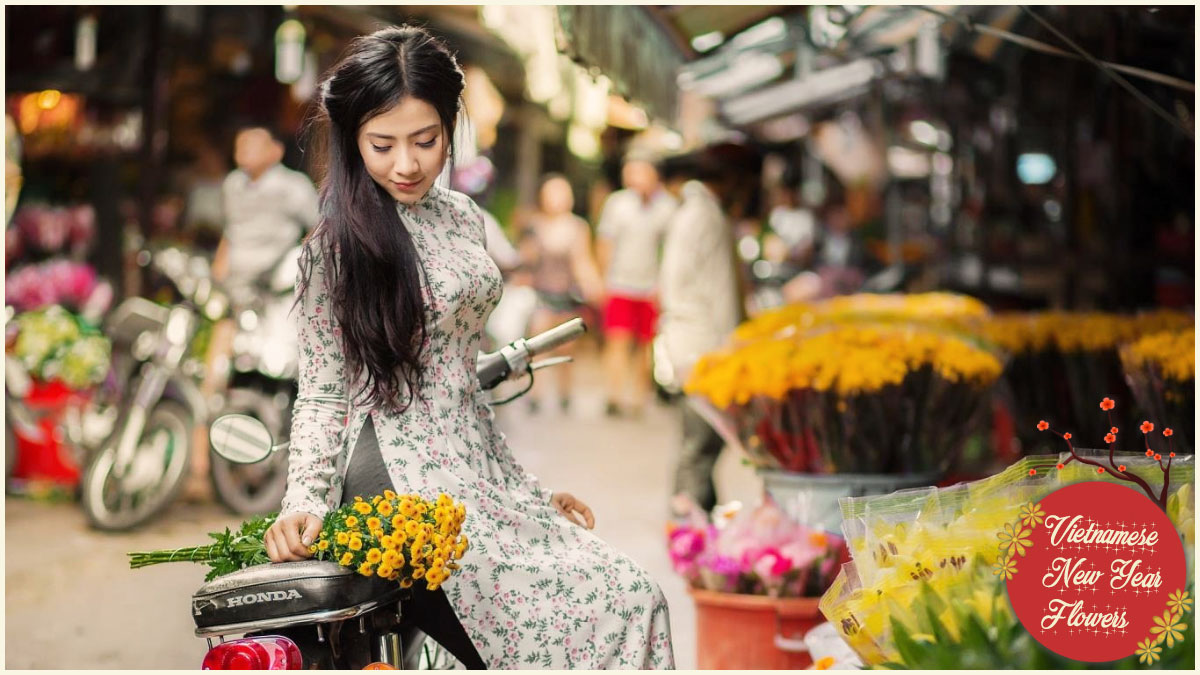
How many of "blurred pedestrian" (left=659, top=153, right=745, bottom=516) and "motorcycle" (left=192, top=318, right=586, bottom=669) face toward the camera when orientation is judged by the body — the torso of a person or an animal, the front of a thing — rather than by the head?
0

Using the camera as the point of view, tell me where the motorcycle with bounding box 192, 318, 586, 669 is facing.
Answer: facing away from the viewer and to the right of the viewer

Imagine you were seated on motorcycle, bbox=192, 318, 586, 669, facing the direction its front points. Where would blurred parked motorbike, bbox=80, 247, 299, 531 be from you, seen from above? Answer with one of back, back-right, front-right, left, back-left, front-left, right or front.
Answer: front-left

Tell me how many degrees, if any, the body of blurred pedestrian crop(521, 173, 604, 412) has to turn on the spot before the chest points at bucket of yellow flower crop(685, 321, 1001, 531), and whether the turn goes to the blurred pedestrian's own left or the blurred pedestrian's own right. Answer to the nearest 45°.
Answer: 0° — they already face it

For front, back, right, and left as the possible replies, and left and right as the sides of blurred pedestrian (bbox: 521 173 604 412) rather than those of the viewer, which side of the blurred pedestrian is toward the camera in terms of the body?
front

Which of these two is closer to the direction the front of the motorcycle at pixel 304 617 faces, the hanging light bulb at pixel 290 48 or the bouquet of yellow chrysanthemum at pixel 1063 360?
the bouquet of yellow chrysanthemum

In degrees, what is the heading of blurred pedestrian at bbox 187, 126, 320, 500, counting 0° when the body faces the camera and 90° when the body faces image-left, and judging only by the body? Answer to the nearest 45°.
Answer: approximately 45°

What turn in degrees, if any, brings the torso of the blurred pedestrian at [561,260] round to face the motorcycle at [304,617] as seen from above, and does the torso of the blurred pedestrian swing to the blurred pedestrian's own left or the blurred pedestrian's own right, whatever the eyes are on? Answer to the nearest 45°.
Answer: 0° — they already face it

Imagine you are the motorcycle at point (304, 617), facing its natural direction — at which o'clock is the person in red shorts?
The person in red shorts is roughly at 11 o'clock from the motorcycle.

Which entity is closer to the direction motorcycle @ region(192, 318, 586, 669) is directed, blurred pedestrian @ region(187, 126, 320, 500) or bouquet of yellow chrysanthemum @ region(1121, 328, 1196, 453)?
the bouquet of yellow chrysanthemum

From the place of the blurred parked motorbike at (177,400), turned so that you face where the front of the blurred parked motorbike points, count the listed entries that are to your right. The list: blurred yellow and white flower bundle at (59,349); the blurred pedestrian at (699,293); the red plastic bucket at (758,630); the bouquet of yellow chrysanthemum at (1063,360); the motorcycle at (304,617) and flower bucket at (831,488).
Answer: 1

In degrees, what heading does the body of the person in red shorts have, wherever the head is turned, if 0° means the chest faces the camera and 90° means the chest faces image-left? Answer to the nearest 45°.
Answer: approximately 0°

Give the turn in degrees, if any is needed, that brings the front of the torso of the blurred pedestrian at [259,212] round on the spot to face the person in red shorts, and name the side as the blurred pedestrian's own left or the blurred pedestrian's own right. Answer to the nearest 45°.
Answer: approximately 180°
